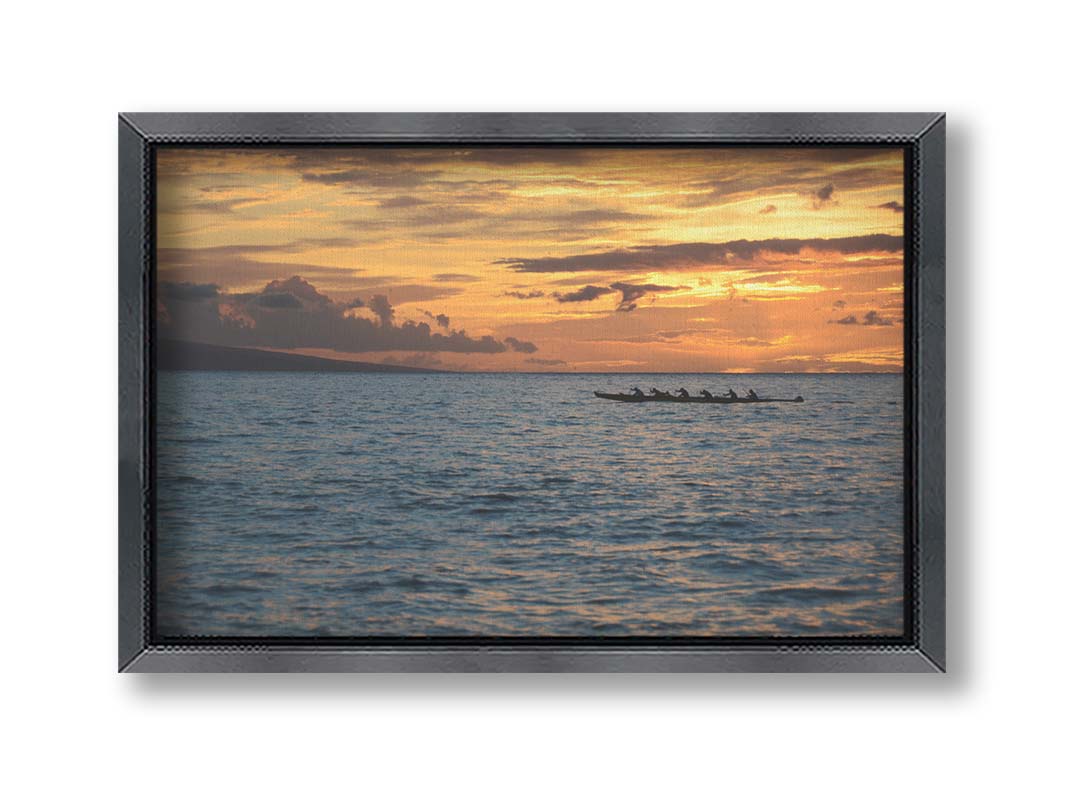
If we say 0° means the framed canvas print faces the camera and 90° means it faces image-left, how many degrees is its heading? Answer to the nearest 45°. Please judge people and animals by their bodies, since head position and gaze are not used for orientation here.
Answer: approximately 0°
